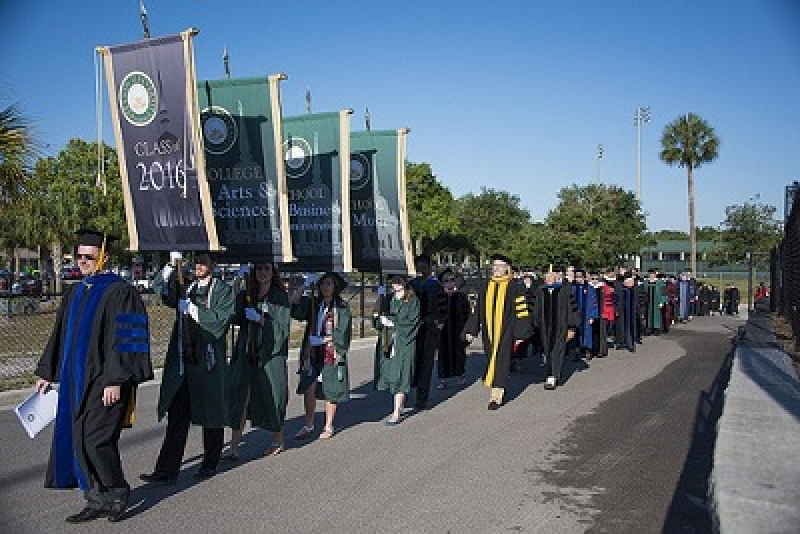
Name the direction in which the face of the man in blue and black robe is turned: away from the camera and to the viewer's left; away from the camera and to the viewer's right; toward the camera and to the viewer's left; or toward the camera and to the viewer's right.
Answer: toward the camera and to the viewer's left

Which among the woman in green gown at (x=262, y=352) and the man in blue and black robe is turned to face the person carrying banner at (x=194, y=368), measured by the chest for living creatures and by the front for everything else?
the woman in green gown

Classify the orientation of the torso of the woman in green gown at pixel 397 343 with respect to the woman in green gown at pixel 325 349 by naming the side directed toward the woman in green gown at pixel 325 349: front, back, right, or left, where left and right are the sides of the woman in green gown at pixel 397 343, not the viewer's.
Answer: front

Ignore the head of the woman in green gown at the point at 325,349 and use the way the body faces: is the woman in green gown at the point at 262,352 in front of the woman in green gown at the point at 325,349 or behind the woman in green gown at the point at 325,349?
in front

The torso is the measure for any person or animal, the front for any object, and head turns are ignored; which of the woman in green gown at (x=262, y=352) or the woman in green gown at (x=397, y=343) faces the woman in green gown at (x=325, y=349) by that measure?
the woman in green gown at (x=397, y=343)

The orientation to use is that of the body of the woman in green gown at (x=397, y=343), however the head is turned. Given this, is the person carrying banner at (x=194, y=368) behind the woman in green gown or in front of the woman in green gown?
in front

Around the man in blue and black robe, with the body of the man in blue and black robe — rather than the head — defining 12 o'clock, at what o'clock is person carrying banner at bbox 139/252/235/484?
The person carrying banner is roughly at 6 o'clock from the man in blue and black robe.

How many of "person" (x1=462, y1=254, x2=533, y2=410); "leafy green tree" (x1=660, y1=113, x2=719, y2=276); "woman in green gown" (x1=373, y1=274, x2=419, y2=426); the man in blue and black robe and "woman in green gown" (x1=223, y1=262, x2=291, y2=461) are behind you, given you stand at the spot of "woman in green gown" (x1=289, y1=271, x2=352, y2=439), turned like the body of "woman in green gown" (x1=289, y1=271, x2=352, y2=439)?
3

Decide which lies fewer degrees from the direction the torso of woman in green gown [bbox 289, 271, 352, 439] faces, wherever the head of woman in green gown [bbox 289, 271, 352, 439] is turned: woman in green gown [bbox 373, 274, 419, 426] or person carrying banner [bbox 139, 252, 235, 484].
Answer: the person carrying banner

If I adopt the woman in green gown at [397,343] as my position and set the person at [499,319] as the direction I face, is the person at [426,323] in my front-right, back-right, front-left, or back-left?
front-left

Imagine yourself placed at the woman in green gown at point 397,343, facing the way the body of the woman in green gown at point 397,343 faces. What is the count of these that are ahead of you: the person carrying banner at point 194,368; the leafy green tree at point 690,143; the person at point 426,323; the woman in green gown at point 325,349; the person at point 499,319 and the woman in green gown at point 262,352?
3

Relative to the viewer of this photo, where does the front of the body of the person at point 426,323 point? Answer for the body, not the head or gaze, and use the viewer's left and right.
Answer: facing the viewer and to the left of the viewer
